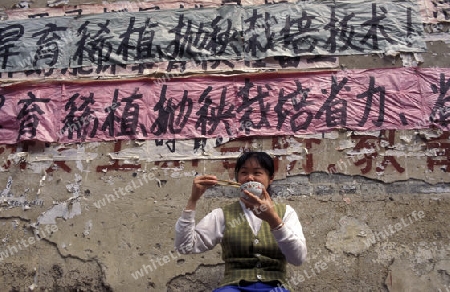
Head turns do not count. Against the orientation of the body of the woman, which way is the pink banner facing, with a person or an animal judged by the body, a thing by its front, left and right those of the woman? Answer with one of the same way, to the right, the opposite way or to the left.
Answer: the same way

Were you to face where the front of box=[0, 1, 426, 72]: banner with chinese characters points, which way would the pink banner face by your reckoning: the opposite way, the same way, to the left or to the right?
the same way

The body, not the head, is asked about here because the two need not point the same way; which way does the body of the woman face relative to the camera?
toward the camera

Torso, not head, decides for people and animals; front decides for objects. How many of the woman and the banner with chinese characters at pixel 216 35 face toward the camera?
2

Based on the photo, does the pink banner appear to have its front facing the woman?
yes

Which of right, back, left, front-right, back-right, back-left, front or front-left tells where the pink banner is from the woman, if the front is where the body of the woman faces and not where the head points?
back

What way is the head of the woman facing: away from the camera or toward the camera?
toward the camera

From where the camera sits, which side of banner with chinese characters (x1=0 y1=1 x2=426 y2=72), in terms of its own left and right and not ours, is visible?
front
